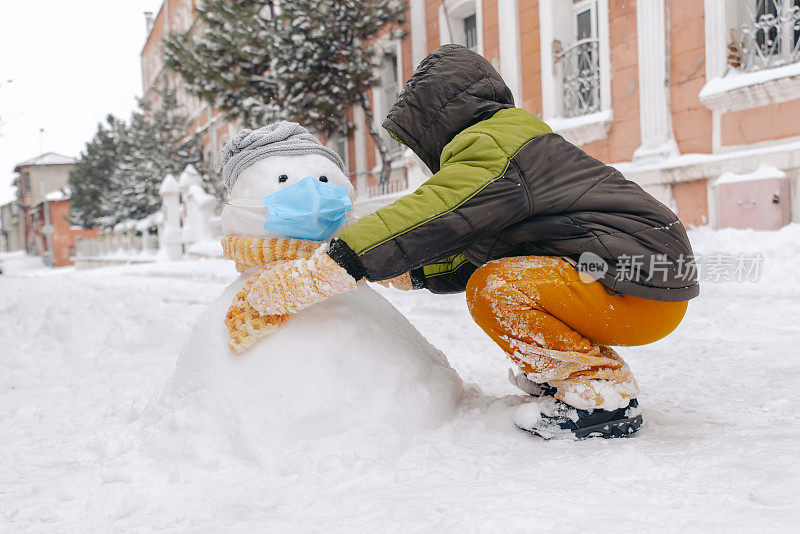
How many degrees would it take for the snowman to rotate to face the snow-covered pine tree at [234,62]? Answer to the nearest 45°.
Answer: approximately 135° to its left

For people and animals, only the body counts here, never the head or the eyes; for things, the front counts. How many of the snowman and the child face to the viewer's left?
1

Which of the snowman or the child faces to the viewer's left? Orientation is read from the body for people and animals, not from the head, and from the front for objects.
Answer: the child

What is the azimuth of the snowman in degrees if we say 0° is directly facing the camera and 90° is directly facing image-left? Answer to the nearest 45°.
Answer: approximately 315°

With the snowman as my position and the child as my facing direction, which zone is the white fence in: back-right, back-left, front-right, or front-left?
back-left

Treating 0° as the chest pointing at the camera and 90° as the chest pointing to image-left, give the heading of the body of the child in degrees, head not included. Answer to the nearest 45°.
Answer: approximately 90°

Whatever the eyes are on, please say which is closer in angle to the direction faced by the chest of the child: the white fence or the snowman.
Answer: the snowman

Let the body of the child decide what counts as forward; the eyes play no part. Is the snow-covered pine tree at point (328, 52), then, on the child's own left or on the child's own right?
on the child's own right

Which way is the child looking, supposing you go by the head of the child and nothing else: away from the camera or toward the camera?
away from the camera

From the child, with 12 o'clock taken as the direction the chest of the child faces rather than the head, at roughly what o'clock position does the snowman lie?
The snowman is roughly at 12 o'clock from the child.
